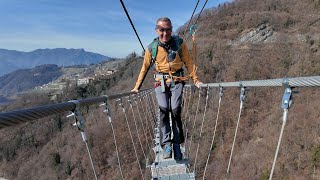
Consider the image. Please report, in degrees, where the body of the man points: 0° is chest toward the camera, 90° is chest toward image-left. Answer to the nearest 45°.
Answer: approximately 0°
